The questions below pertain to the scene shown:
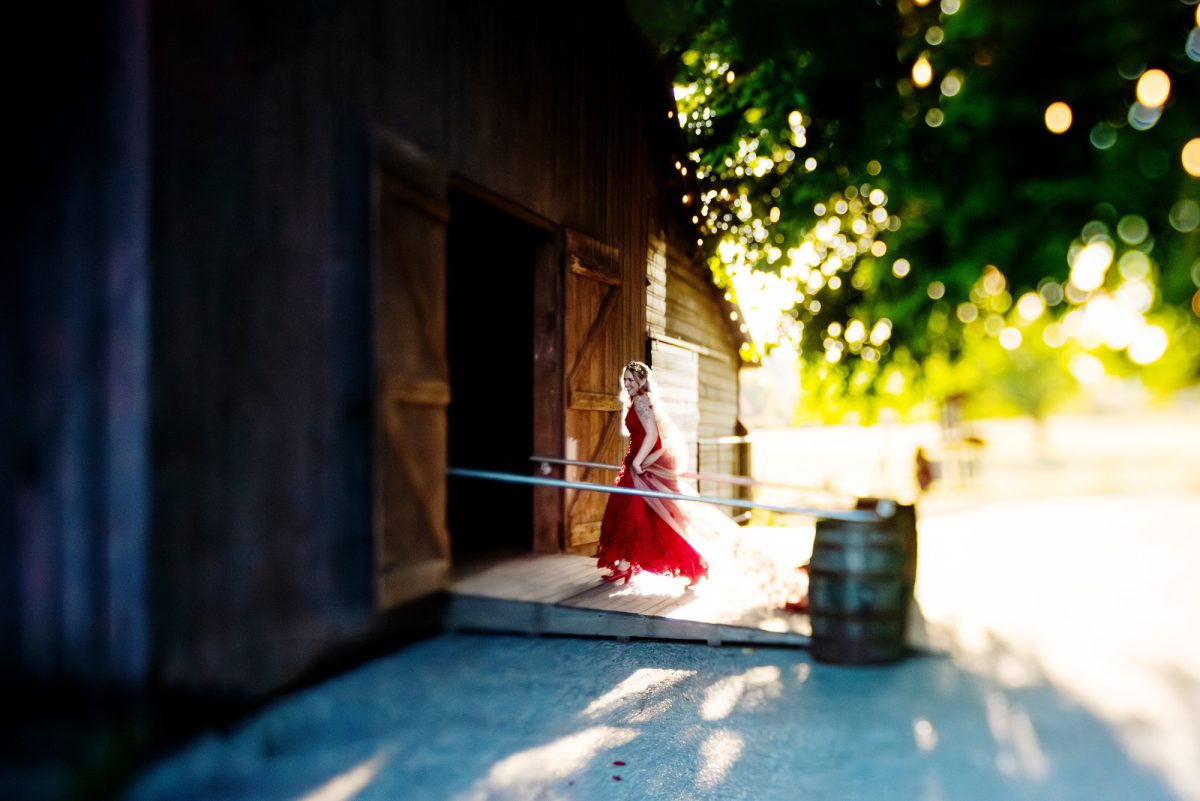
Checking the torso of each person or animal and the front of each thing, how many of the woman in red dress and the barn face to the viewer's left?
1

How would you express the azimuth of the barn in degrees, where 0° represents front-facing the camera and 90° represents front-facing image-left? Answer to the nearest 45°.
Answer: approximately 315°

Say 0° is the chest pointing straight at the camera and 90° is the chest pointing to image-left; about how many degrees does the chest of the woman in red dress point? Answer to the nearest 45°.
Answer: approximately 90°

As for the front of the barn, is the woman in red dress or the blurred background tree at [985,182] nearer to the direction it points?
the blurred background tree

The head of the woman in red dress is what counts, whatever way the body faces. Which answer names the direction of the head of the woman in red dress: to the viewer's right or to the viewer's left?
to the viewer's left

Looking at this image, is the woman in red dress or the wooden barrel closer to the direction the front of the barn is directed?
the wooden barrel

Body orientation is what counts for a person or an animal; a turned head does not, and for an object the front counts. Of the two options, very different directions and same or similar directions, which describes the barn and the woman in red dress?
very different directions

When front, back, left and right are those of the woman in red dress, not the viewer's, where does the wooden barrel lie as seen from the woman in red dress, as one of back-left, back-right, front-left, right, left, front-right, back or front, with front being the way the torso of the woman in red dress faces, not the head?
back-left

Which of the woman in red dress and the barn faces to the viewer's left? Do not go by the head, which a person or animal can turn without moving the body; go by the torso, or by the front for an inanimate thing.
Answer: the woman in red dress
